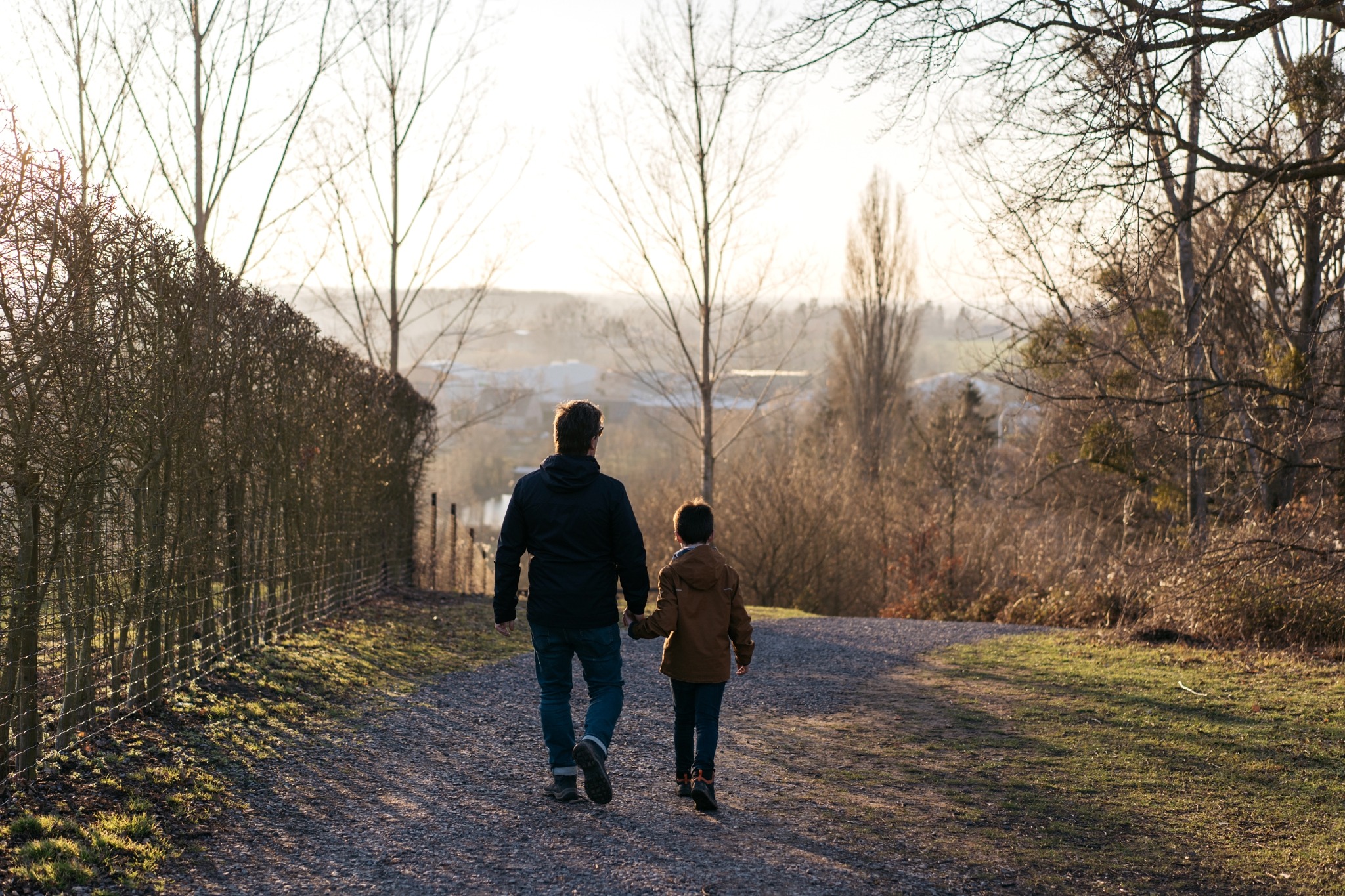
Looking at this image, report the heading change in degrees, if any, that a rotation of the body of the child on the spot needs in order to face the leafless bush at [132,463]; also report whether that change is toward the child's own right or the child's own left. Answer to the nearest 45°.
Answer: approximately 90° to the child's own left

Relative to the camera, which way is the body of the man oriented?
away from the camera

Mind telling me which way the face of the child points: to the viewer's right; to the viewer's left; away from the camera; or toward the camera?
away from the camera

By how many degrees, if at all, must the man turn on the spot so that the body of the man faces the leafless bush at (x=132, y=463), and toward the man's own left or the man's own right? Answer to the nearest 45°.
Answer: approximately 45° to the man's own left

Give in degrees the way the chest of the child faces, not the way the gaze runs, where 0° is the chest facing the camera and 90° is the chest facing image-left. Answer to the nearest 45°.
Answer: approximately 180°
